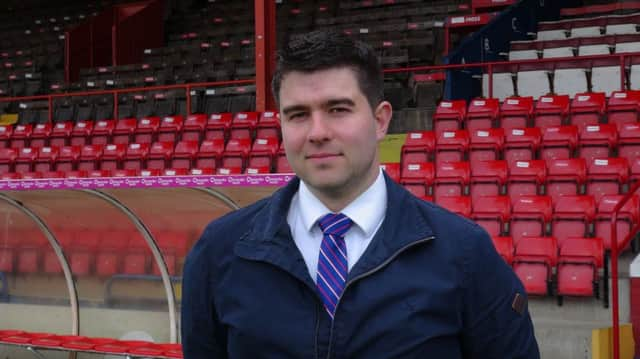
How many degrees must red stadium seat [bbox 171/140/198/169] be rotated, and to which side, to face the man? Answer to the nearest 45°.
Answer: approximately 45° to its left

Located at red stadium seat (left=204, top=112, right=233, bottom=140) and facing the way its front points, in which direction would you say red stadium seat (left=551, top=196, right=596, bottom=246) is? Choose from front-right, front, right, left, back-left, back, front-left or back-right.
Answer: left

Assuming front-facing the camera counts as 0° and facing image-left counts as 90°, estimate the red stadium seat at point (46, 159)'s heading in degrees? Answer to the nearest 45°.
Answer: approximately 45°

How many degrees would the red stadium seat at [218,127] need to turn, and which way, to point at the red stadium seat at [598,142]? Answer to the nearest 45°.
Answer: approximately 90° to its left

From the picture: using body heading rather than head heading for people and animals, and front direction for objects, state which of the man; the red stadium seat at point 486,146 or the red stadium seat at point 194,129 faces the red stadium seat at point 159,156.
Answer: the red stadium seat at point 194,129

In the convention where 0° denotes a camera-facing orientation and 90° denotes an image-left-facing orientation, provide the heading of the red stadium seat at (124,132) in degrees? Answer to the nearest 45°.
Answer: approximately 45°

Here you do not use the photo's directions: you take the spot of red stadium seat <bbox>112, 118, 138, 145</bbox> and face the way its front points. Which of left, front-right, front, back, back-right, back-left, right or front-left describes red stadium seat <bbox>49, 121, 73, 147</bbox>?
right

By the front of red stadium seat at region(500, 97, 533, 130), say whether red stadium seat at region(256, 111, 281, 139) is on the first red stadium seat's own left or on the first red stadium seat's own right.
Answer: on the first red stadium seat's own right

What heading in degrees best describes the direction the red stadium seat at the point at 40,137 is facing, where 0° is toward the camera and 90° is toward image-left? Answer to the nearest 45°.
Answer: approximately 45°

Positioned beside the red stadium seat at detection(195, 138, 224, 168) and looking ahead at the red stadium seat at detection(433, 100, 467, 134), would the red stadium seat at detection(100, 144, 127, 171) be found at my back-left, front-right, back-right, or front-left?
back-left

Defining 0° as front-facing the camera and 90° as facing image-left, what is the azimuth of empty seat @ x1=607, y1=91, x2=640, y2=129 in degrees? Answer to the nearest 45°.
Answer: approximately 0°

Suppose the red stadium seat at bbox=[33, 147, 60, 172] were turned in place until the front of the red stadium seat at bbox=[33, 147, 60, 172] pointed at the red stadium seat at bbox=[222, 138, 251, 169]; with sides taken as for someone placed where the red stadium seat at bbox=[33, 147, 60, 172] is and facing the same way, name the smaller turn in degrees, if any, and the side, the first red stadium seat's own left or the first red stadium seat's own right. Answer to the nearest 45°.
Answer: approximately 90° to the first red stadium seat's own left

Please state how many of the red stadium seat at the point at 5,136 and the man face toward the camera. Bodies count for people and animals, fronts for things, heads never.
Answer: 2

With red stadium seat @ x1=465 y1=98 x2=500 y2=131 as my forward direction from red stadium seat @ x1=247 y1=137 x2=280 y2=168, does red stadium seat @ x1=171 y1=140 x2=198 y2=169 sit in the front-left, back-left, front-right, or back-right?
back-left

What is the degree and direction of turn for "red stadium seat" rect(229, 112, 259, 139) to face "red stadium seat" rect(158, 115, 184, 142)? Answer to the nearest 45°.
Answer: approximately 90° to its right

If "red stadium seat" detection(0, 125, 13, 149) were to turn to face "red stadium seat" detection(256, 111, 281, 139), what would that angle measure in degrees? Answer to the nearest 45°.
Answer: approximately 45° to its left

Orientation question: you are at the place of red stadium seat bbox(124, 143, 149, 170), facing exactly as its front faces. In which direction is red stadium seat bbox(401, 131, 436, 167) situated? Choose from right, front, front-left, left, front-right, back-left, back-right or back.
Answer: left

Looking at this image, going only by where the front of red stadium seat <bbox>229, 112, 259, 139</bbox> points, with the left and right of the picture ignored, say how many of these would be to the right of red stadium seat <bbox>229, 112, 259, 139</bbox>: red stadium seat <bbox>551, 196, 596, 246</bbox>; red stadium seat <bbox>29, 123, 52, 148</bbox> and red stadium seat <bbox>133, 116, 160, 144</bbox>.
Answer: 2
